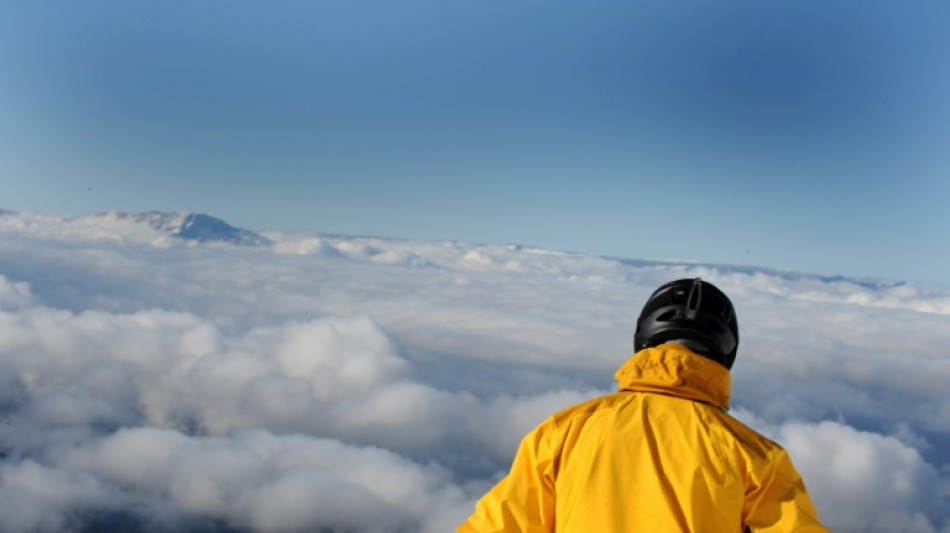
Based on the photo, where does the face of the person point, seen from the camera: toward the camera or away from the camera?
away from the camera

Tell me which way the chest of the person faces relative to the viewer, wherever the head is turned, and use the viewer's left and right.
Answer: facing away from the viewer
